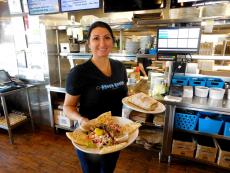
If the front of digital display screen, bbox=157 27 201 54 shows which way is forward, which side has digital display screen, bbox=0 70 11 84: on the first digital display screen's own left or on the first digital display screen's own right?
on the first digital display screen's own right

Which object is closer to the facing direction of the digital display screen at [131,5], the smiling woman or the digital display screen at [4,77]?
the smiling woman

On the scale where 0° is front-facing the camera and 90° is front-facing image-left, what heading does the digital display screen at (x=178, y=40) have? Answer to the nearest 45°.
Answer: approximately 0°

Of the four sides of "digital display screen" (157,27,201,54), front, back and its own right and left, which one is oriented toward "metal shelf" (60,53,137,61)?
right

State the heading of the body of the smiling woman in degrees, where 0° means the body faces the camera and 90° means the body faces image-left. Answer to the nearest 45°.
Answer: approximately 315°

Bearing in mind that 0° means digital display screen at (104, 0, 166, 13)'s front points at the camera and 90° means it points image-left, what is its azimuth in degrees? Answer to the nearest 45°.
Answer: approximately 0°
